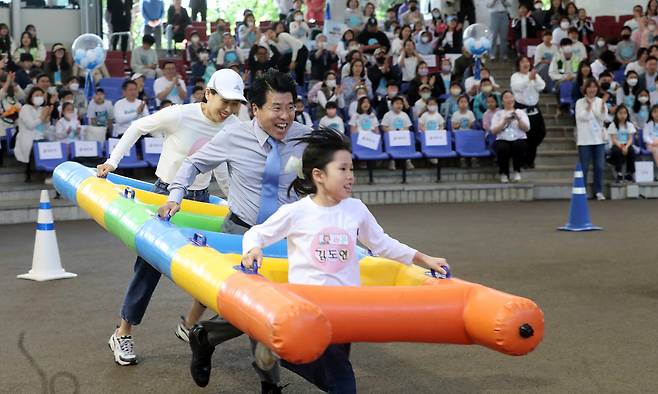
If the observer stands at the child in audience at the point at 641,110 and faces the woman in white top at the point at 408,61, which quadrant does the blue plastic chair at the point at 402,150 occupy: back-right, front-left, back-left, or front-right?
front-left

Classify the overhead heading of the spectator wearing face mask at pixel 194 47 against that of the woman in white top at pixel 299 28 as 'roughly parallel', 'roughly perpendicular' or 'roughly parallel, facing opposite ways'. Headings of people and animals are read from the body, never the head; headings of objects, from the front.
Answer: roughly parallel

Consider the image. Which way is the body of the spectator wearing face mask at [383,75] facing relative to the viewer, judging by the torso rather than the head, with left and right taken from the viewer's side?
facing the viewer

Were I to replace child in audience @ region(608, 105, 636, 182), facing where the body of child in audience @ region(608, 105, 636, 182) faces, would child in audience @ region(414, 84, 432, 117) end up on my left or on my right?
on my right

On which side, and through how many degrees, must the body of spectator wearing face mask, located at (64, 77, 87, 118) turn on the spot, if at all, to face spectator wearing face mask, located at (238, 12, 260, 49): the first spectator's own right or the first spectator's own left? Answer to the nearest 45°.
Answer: approximately 90° to the first spectator's own left

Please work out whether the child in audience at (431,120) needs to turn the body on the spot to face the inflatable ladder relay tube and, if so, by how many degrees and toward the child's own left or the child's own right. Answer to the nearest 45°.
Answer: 0° — they already face it

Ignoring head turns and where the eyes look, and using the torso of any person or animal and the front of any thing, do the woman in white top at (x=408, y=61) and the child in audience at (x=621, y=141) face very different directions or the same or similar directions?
same or similar directions

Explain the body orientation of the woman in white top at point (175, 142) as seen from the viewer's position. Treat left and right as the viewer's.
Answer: facing the viewer and to the right of the viewer

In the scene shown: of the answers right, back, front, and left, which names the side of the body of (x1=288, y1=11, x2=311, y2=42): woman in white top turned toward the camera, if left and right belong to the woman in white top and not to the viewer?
front

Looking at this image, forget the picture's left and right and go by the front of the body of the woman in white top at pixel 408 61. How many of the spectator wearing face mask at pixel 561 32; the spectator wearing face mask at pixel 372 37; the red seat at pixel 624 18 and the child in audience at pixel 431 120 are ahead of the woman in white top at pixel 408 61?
1

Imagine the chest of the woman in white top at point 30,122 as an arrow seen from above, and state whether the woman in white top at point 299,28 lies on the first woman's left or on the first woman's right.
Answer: on the first woman's left

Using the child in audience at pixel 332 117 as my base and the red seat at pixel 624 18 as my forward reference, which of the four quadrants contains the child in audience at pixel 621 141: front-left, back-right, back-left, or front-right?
front-right

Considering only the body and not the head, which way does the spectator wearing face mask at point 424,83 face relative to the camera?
toward the camera

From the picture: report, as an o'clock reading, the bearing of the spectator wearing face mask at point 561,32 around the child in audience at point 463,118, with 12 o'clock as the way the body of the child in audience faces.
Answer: The spectator wearing face mask is roughly at 7 o'clock from the child in audience.

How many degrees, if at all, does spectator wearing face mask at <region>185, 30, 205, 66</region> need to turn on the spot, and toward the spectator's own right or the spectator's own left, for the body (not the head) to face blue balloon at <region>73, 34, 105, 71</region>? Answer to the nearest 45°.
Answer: approximately 45° to the spectator's own right

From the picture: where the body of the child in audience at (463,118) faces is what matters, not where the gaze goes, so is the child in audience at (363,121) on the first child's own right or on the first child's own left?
on the first child's own right

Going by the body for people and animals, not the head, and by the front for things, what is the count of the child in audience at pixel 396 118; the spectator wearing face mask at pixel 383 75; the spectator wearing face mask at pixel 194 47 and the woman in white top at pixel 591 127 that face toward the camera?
4

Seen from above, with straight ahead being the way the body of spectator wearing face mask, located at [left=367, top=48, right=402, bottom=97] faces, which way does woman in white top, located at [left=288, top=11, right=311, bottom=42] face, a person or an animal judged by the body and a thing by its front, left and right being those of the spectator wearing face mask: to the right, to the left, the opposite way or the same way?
the same way

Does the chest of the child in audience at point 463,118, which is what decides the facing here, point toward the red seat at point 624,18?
no
